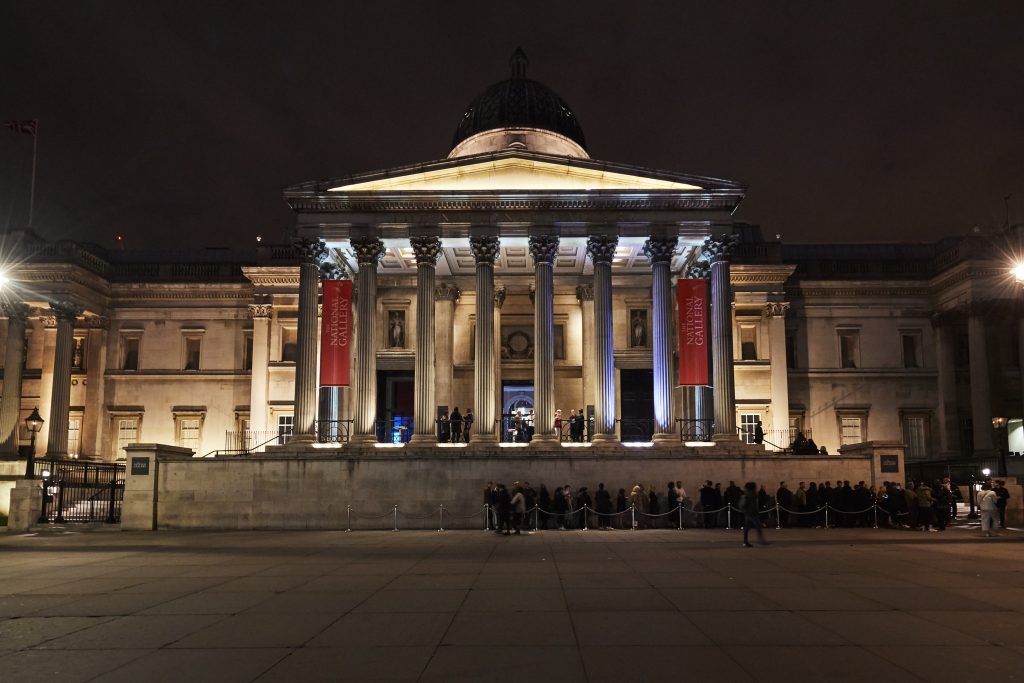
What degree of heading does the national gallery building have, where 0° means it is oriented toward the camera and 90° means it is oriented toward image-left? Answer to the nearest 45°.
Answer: approximately 0°

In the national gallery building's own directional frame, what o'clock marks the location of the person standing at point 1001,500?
The person standing is roughly at 10 o'clock from the national gallery building.

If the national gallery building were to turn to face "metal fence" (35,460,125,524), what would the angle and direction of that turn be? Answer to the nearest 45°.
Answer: approximately 90° to its right
